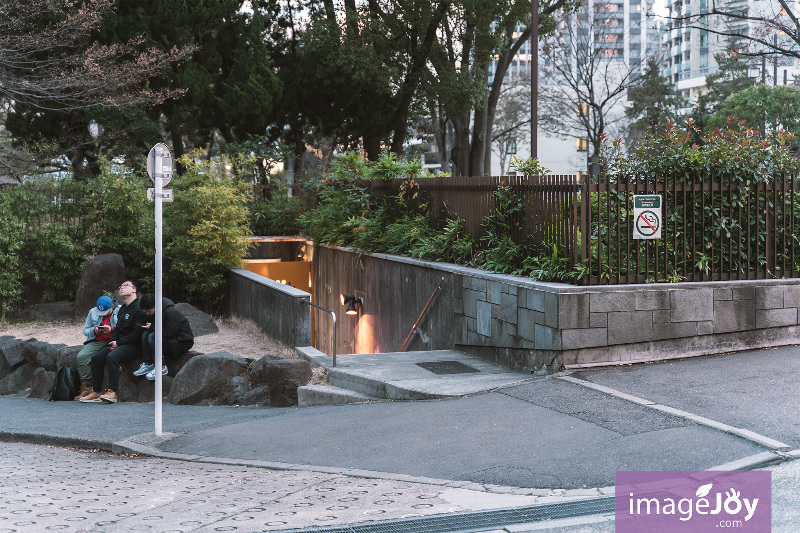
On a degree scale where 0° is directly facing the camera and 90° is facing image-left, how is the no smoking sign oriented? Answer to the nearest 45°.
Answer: approximately 0°

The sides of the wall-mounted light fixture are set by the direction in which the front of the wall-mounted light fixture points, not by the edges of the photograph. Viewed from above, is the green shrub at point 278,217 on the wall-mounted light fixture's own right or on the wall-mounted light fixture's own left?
on the wall-mounted light fixture's own right

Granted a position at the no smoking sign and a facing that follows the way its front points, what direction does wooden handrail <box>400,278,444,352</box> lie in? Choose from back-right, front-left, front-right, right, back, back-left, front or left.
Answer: back-right

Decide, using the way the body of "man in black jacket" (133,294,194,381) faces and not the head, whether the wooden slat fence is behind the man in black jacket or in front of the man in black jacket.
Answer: behind

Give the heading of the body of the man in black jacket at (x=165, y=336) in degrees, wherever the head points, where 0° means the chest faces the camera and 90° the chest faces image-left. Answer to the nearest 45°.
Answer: approximately 90°

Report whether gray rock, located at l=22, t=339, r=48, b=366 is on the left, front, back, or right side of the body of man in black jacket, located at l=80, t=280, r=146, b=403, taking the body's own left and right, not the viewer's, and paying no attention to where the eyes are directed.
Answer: right

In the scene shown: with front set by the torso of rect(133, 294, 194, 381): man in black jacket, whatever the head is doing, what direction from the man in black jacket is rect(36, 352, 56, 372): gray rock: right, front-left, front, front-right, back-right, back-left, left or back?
front-right

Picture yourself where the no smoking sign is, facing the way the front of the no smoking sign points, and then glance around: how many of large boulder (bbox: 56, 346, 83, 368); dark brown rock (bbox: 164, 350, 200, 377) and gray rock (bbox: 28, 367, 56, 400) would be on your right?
3

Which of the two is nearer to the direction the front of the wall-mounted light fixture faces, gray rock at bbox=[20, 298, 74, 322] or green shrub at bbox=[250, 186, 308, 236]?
the gray rock

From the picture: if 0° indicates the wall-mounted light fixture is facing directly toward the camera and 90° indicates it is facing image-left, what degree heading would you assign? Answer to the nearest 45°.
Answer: approximately 45°
